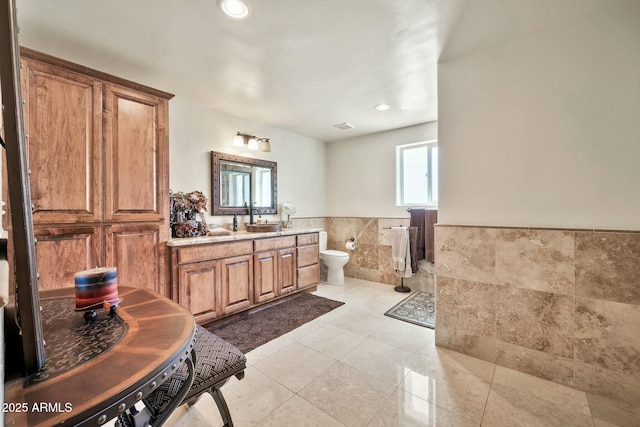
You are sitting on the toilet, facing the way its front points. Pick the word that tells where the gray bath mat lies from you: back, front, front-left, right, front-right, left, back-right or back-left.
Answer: front

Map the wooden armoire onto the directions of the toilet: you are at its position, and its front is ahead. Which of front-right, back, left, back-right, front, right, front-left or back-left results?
right

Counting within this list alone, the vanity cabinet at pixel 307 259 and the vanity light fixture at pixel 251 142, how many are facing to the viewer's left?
0

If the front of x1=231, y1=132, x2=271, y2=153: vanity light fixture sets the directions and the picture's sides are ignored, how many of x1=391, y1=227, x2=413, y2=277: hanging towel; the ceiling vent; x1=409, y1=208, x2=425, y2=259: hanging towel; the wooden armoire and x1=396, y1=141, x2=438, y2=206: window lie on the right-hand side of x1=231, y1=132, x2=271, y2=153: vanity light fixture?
1

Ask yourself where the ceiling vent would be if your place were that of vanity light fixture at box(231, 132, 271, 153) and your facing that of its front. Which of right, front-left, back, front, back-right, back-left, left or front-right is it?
front-left

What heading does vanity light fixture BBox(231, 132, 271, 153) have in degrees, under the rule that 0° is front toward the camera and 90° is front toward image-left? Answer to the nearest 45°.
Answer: approximately 315°

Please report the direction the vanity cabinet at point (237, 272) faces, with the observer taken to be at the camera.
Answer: facing the viewer and to the right of the viewer

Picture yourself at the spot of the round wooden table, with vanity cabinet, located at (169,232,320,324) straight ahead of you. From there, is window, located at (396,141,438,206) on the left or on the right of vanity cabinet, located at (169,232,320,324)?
right

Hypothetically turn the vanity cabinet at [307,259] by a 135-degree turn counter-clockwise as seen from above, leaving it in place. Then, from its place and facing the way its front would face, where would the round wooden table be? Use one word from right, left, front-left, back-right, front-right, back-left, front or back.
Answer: back

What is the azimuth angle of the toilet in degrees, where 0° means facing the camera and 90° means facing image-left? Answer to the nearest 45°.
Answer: approximately 315°

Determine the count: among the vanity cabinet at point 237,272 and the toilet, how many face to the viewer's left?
0
